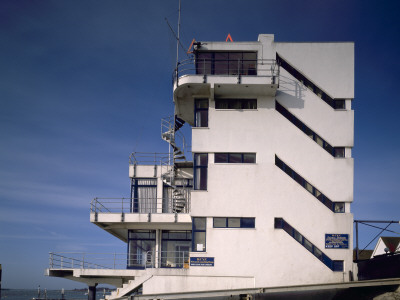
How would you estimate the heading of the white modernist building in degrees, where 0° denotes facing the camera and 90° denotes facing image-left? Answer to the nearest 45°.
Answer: approximately 90°
